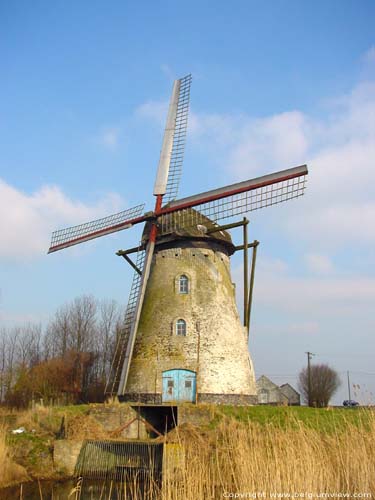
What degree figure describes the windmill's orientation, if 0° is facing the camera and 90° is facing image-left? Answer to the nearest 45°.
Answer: approximately 45°

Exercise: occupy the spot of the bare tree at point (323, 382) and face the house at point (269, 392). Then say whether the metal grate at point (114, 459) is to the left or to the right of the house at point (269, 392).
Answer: left

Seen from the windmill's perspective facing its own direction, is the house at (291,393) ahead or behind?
behind

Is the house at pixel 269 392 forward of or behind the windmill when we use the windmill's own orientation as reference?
behind

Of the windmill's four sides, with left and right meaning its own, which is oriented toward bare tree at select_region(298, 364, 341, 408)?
back
